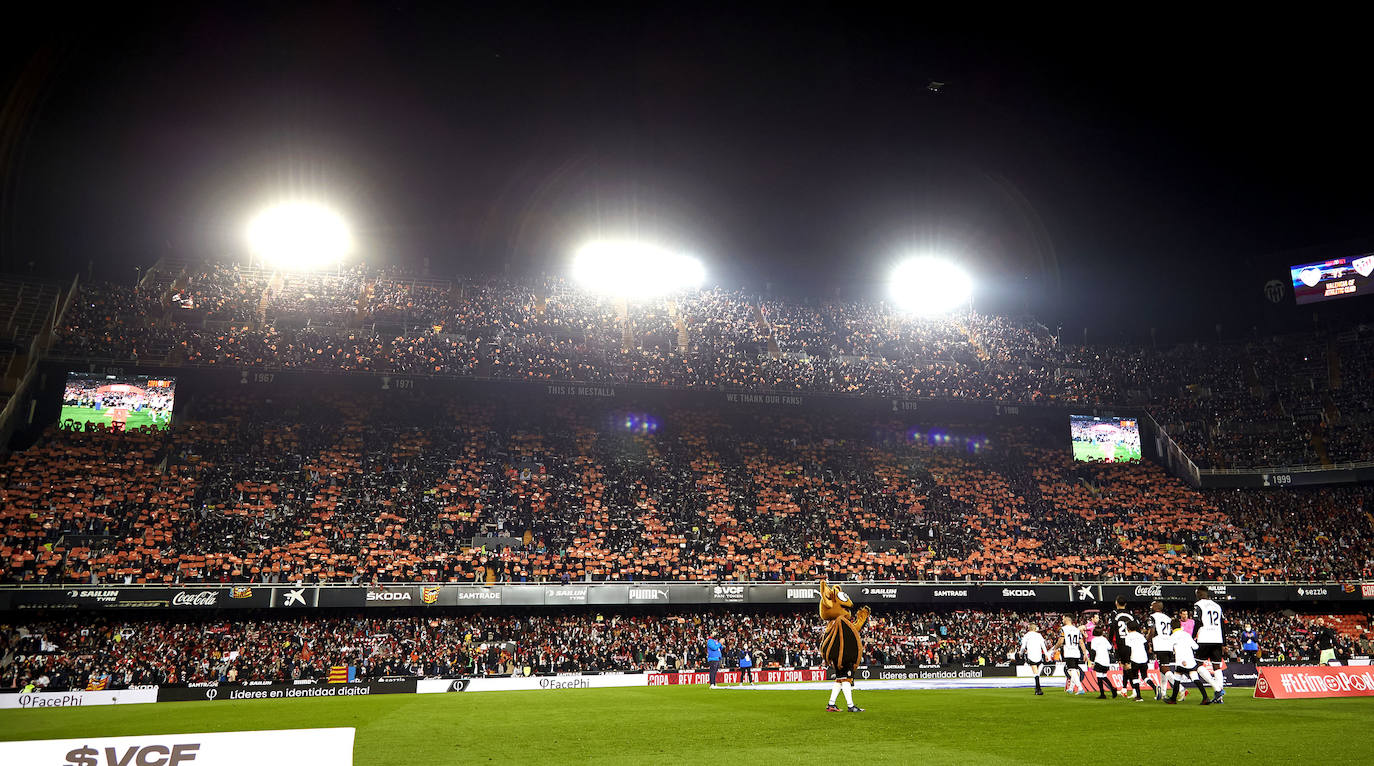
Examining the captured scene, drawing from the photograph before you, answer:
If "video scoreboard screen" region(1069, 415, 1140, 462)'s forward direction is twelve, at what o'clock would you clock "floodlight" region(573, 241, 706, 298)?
The floodlight is roughly at 2 o'clock from the video scoreboard screen.

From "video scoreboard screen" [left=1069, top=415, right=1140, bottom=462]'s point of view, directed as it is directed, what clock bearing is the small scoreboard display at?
The small scoreboard display is roughly at 9 o'clock from the video scoreboard screen.

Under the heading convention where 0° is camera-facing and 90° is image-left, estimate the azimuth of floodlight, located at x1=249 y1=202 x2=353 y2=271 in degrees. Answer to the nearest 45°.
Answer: approximately 0°

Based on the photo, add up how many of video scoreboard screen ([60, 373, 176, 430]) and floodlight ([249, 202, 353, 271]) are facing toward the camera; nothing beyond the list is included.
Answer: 2

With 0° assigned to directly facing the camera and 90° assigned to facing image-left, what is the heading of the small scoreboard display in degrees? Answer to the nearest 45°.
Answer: approximately 45°

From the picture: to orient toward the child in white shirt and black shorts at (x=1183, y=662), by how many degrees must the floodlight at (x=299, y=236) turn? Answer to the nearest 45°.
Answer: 0° — it already faces them

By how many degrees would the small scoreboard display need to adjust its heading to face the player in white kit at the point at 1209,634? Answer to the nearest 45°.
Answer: approximately 45° to its left
